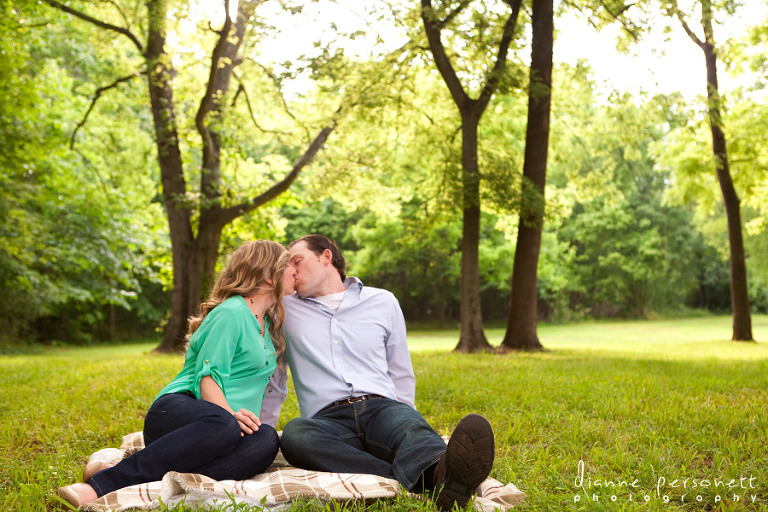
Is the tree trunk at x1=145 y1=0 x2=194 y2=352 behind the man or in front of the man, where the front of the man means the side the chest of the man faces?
behind

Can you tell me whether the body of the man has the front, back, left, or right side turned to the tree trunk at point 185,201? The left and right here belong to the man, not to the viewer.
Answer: back

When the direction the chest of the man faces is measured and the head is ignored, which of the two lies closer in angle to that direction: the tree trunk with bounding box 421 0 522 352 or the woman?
the woman

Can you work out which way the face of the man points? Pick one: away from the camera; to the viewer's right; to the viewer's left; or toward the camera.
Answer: to the viewer's left

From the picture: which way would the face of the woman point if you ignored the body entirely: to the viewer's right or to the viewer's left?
to the viewer's right

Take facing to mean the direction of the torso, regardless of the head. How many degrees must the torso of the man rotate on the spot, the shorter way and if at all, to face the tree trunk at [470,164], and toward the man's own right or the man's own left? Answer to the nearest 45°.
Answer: approximately 180°

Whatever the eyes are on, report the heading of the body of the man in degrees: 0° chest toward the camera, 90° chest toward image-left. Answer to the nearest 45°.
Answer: approximately 0°

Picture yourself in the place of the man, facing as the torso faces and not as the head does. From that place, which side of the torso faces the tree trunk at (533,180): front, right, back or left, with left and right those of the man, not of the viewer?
back

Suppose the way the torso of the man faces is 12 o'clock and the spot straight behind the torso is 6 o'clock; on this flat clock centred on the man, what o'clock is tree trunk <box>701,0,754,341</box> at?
The tree trunk is roughly at 7 o'clock from the man.

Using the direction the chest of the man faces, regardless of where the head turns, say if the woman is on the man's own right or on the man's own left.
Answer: on the man's own right
